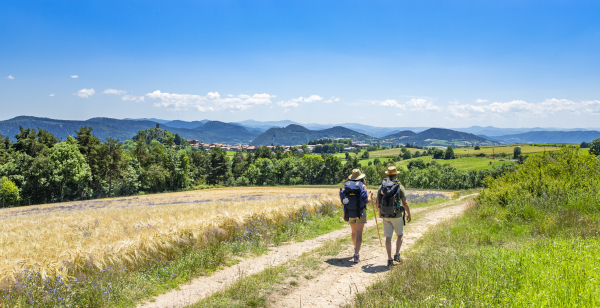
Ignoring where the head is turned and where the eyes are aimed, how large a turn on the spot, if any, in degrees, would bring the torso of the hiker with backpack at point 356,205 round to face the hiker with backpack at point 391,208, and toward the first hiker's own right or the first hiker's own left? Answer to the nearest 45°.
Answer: approximately 135° to the first hiker's own right

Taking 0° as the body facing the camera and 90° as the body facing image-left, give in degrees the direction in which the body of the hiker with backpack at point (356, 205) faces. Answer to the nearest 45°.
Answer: approximately 180°
